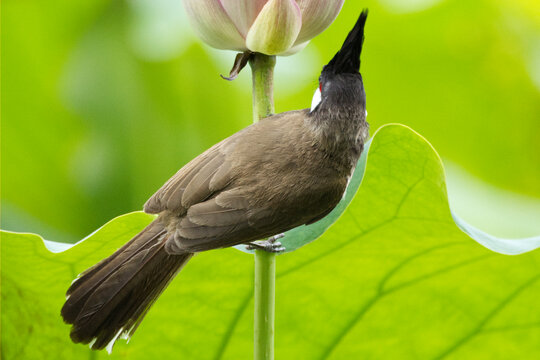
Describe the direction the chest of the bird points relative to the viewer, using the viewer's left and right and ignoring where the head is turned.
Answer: facing away from the viewer and to the right of the viewer
